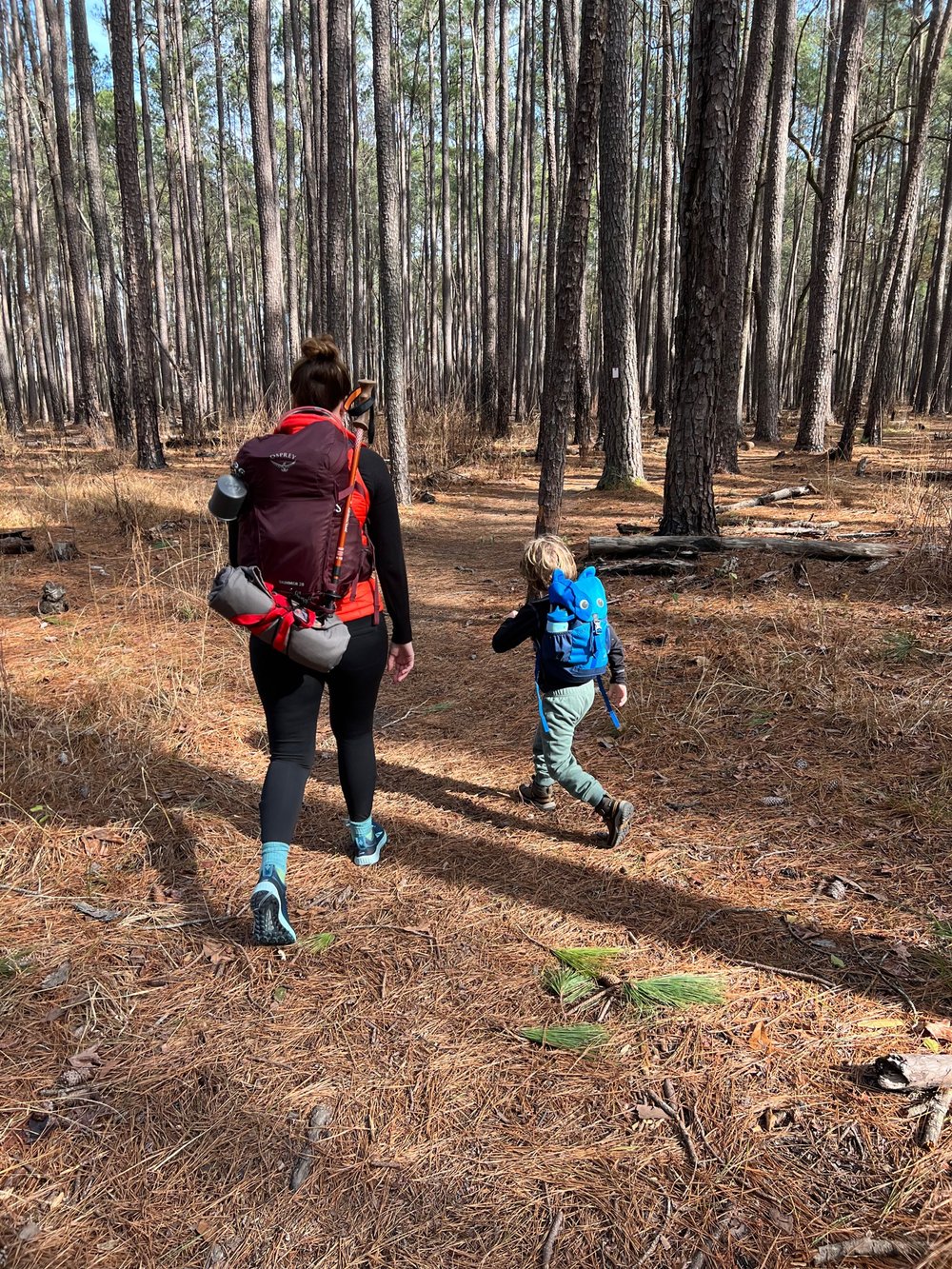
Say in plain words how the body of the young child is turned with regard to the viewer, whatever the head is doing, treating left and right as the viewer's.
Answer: facing away from the viewer and to the left of the viewer

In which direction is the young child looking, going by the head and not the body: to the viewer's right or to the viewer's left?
to the viewer's left

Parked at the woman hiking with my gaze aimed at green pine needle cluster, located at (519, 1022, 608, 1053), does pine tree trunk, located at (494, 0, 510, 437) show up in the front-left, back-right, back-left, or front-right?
back-left

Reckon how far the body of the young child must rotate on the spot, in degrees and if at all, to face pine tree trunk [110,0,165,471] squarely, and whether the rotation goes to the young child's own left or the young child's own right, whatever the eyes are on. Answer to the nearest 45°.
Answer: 0° — they already face it

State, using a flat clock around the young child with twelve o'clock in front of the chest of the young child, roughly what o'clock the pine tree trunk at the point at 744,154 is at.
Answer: The pine tree trunk is roughly at 2 o'clock from the young child.

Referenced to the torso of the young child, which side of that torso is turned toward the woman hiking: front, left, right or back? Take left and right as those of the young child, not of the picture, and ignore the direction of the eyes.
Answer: left

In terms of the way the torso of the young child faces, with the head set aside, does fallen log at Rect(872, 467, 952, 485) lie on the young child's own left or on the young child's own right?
on the young child's own right

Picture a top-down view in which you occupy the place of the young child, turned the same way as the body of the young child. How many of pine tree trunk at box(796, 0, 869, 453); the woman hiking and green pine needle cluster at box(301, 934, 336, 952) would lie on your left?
2

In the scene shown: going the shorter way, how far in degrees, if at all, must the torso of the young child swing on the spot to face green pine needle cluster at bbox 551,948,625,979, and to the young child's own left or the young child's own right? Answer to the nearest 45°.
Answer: approximately 135° to the young child's own left

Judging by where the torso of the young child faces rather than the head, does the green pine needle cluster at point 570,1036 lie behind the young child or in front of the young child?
behind

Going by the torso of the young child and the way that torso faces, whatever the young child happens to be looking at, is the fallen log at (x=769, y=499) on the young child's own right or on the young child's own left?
on the young child's own right

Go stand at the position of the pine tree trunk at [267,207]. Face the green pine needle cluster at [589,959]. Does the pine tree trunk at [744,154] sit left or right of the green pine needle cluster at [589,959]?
left
